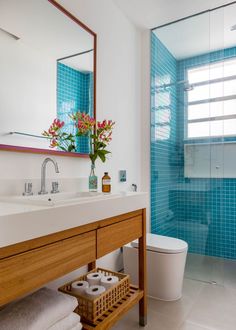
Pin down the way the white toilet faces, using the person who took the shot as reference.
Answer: facing the viewer and to the right of the viewer

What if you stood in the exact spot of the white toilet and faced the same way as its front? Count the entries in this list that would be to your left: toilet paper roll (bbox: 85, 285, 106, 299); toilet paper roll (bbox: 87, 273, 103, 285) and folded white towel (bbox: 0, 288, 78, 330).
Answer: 0

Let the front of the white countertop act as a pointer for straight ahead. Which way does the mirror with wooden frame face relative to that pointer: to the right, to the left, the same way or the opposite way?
the same way

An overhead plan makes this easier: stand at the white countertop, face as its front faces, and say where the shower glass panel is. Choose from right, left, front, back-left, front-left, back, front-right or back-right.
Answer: left

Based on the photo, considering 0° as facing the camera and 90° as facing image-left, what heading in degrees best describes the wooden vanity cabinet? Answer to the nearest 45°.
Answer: approximately 315°

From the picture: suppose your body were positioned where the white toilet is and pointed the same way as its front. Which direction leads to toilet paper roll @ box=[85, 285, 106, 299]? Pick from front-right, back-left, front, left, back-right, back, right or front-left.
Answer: right

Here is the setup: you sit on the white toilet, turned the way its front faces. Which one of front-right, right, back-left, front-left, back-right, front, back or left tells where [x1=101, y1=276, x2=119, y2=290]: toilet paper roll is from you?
right

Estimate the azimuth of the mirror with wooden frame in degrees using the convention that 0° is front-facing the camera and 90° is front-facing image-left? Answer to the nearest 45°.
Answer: approximately 315°

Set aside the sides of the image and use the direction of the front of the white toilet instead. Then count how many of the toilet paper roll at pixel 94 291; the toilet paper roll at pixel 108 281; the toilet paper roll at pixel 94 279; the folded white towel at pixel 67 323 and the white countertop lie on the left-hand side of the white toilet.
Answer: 0

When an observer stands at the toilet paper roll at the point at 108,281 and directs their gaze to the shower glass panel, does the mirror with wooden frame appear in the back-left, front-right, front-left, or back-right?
back-left
